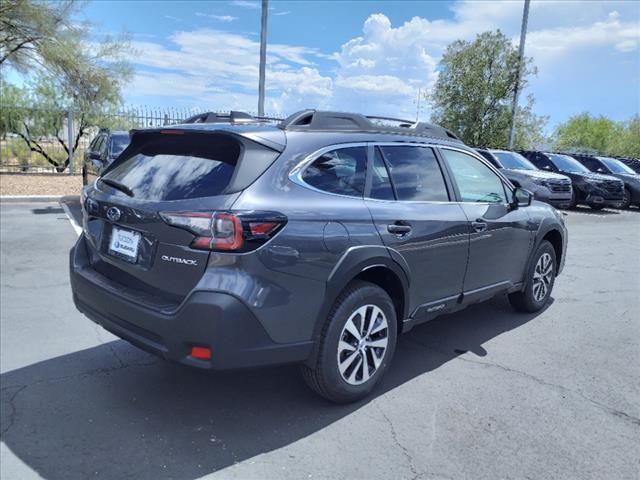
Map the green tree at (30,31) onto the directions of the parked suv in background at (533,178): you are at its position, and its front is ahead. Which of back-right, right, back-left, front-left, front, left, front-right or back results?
back-right

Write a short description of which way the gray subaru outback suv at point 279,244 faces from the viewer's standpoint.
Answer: facing away from the viewer and to the right of the viewer

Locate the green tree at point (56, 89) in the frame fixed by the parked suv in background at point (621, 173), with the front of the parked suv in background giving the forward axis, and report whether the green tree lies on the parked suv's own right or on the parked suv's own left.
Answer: on the parked suv's own right

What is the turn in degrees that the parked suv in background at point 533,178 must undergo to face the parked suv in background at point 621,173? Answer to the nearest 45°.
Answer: approximately 90° to its left

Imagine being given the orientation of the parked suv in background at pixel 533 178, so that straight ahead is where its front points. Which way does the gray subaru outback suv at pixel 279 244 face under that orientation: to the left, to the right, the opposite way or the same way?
to the left

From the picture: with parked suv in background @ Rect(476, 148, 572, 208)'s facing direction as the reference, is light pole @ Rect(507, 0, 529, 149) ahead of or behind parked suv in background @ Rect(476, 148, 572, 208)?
behind

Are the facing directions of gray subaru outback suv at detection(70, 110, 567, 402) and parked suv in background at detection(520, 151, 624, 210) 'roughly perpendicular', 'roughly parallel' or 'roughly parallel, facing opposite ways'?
roughly perpendicular

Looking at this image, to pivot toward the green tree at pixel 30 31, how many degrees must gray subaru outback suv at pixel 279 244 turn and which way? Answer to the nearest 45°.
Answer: approximately 90° to its left

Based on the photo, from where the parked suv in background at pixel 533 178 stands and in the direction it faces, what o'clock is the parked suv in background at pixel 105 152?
the parked suv in background at pixel 105 152 is roughly at 3 o'clock from the parked suv in background at pixel 533 178.

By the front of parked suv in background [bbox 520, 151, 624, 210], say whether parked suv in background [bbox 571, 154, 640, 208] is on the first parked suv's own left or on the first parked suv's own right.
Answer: on the first parked suv's own left

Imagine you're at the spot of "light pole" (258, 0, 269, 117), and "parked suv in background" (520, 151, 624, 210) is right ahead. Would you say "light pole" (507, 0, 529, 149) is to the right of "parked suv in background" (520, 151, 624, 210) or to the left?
left

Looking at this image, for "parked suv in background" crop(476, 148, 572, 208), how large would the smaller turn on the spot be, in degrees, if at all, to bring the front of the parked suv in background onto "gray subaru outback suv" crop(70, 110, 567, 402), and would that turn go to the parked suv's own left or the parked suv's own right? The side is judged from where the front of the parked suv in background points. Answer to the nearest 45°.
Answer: approximately 45° to the parked suv's own right
